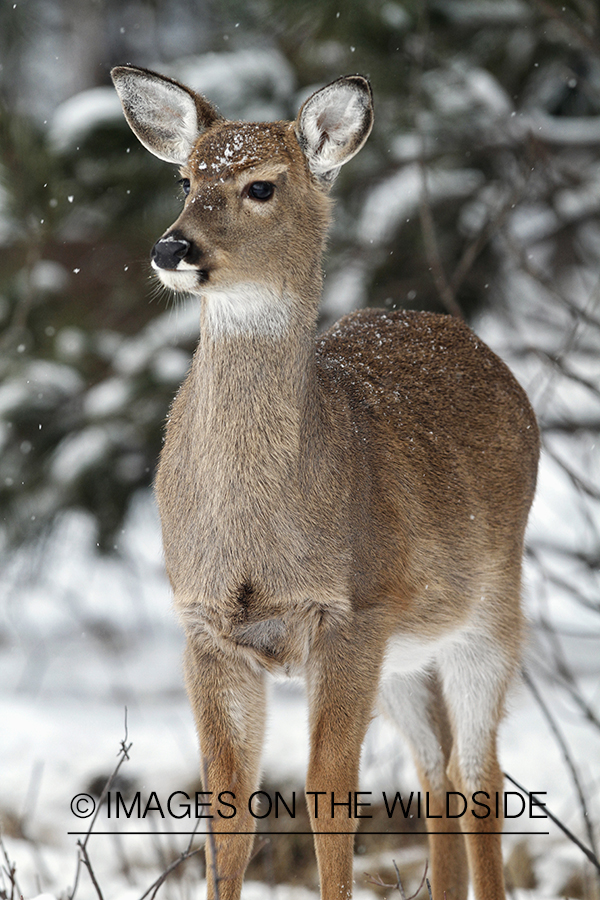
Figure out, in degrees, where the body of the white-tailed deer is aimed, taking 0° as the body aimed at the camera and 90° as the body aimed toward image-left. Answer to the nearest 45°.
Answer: approximately 45°
